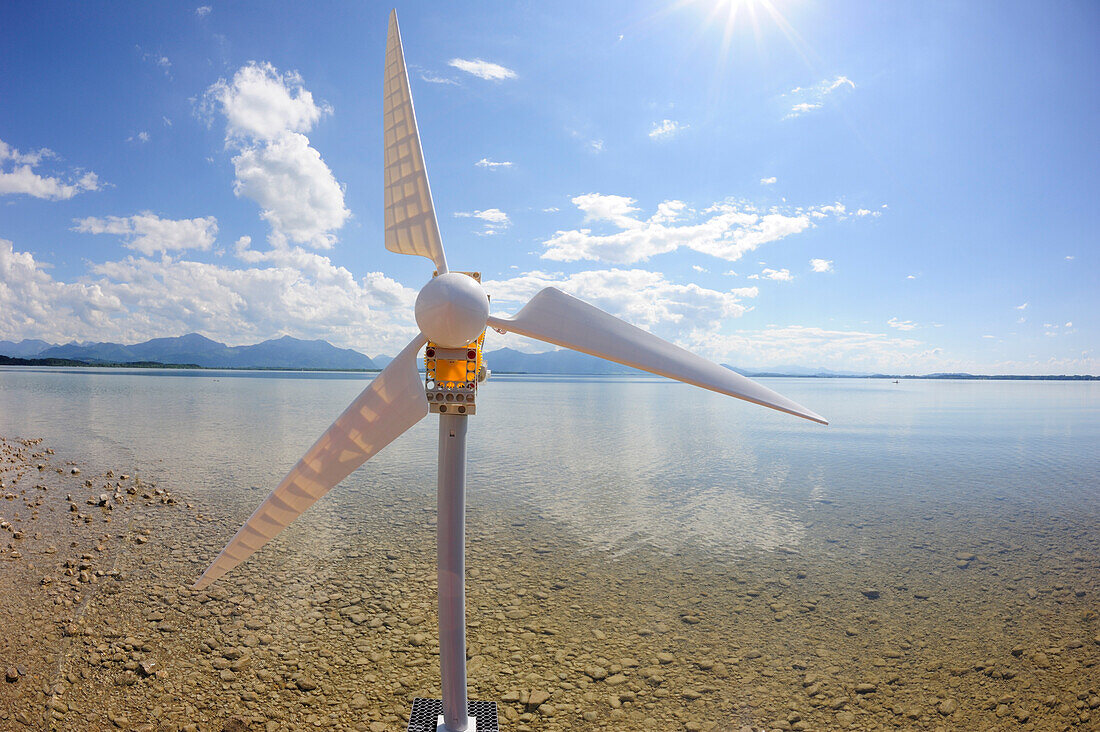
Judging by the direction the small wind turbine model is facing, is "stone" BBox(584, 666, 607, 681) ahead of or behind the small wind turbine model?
behind

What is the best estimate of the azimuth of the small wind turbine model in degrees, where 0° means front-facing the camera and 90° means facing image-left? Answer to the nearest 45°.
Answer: approximately 0°
